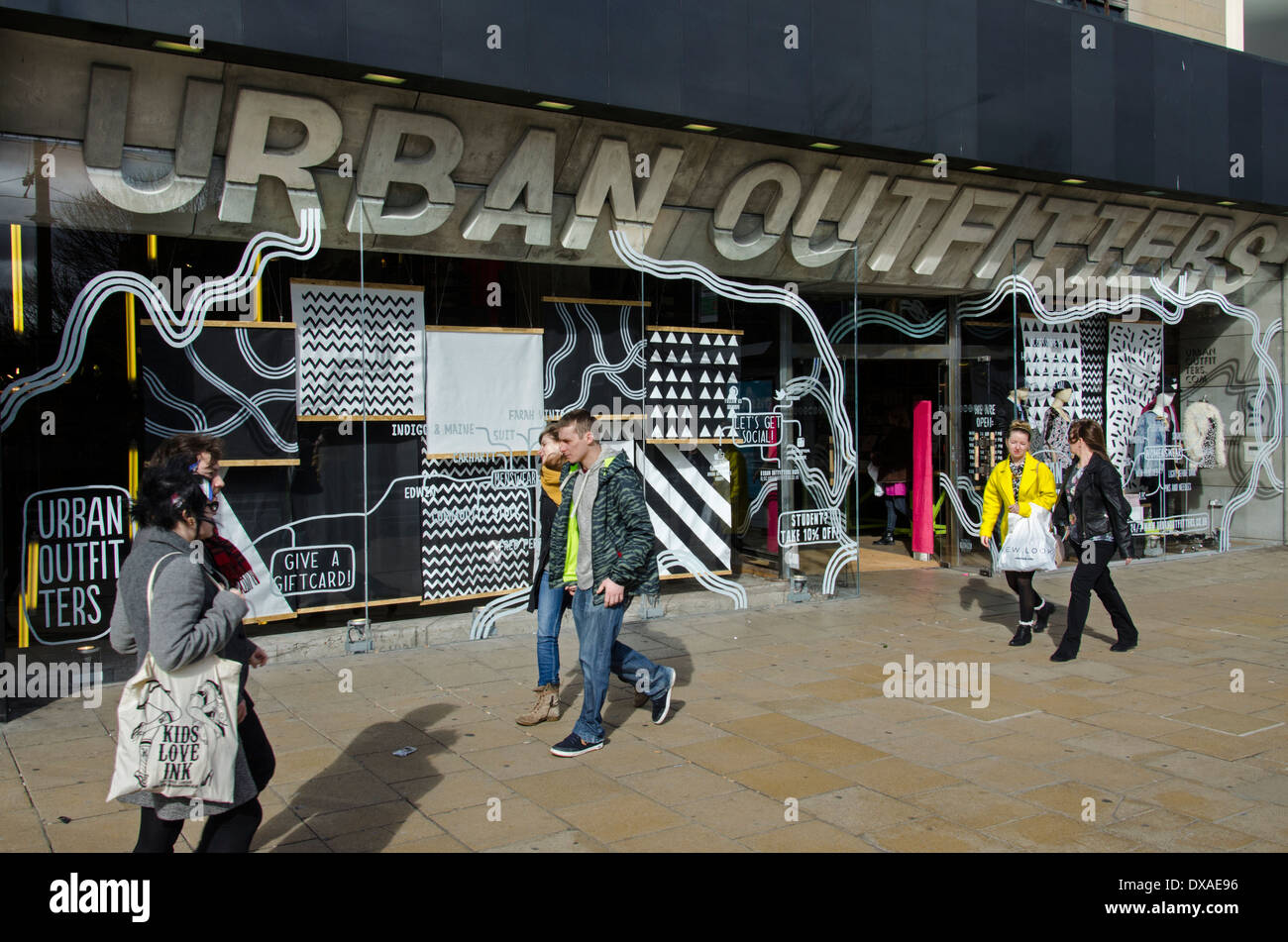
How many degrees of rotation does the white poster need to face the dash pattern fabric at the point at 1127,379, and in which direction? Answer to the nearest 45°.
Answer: approximately 135° to its left

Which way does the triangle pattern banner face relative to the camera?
toward the camera

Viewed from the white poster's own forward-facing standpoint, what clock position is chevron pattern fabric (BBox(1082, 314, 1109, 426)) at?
The chevron pattern fabric is roughly at 8 o'clock from the white poster.

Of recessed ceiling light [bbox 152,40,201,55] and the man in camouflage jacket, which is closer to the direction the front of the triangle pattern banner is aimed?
the man in camouflage jacket

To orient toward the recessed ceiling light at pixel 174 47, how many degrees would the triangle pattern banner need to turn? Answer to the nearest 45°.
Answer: approximately 45° to its right

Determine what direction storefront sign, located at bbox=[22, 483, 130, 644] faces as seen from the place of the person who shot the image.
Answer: facing the viewer

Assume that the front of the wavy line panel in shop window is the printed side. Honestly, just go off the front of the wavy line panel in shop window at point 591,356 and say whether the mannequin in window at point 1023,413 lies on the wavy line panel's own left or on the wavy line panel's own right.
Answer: on the wavy line panel's own left

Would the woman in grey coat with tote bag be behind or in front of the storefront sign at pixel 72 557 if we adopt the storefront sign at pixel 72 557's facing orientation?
in front

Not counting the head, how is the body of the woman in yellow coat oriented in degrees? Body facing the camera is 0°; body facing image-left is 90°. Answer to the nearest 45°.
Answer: approximately 45°

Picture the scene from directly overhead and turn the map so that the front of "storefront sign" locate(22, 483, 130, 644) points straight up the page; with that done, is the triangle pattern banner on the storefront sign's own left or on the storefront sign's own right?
on the storefront sign's own left

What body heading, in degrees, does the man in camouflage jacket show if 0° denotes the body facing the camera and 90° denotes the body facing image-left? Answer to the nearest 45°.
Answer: approximately 45°

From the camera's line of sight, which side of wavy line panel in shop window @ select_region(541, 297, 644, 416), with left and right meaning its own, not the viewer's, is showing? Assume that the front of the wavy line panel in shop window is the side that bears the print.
front
